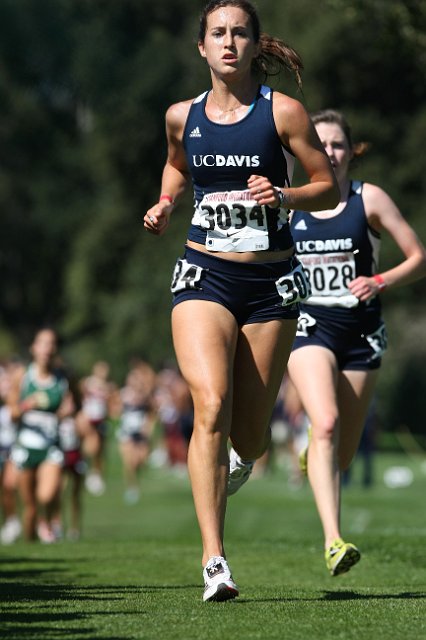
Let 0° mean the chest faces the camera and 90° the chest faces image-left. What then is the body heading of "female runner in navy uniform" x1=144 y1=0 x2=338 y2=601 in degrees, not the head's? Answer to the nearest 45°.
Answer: approximately 0°
